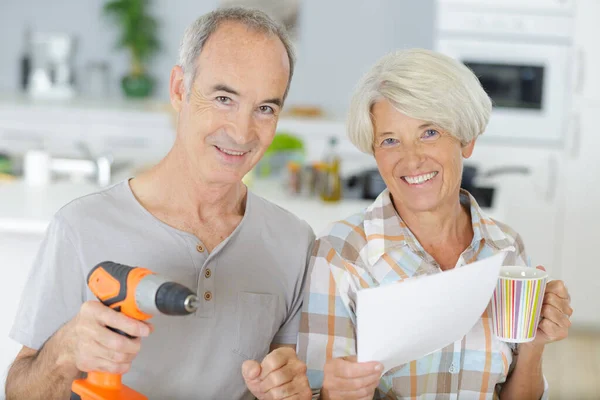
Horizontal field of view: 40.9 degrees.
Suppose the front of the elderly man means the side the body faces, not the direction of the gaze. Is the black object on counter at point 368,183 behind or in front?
behind

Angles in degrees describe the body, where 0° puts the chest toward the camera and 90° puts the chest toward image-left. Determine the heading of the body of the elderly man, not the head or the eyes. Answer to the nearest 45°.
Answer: approximately 0°

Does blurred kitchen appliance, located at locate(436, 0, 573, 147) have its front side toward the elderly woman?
yes

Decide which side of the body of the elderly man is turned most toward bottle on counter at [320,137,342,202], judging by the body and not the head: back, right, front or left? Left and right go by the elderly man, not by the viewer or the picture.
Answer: back

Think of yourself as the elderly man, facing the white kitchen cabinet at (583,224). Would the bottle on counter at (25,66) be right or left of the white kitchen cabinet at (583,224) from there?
left

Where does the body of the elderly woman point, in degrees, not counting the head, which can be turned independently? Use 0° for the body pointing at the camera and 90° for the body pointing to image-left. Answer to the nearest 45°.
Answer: approximately 0°

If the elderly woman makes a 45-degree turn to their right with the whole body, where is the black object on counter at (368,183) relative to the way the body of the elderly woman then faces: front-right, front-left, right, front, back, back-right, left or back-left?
back-right

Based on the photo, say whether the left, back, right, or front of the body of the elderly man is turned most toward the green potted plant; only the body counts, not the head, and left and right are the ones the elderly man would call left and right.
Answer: back

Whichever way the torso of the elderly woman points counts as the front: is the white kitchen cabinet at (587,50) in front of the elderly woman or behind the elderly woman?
behind

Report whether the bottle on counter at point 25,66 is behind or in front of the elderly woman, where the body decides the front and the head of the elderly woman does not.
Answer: behind

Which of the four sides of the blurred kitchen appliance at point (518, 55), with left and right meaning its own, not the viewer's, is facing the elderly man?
front
